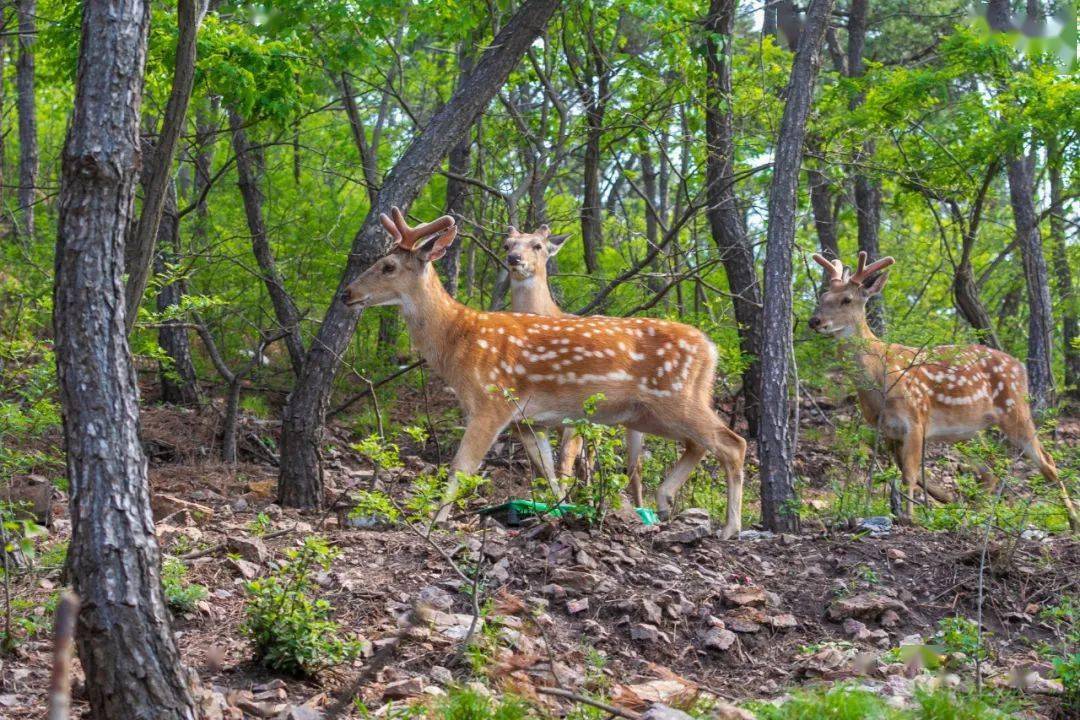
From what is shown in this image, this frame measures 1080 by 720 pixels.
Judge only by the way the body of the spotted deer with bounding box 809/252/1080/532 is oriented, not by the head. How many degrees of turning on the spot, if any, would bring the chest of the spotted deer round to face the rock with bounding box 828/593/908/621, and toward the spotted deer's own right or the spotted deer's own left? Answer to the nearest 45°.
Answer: approximately 45° to the spotted deer's own left

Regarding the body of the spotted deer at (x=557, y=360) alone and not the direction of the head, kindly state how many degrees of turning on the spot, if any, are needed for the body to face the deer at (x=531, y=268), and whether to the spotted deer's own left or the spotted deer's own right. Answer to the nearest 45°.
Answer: approximately 90° to the spotted deer's own right

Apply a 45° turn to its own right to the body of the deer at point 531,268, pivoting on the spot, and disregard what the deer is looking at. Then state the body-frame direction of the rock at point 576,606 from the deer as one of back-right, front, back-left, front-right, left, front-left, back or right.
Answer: left

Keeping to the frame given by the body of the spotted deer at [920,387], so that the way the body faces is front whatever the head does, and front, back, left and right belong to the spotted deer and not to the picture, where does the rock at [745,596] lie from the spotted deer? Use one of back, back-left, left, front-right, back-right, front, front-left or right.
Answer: front-left

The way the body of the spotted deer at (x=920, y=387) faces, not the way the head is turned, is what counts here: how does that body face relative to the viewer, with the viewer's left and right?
facing the viewer and to the left of the viewer

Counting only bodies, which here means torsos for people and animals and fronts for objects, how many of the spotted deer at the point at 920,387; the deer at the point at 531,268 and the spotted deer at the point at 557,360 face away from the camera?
0

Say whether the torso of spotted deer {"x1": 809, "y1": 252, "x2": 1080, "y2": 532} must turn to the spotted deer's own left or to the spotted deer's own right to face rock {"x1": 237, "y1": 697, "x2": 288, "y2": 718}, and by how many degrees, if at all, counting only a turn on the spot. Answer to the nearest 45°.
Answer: approximately 45° to the spotted deer's own left

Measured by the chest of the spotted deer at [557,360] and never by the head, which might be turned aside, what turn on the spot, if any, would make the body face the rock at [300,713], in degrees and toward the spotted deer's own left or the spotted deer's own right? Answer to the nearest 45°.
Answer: approximately 90° to the spotted deer's own left

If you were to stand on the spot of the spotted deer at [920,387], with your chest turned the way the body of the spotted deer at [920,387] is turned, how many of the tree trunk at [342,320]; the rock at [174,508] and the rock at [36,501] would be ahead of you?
3

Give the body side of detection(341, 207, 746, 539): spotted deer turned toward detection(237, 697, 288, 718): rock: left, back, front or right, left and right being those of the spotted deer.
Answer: left

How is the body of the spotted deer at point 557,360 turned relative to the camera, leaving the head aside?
to the viewer's left

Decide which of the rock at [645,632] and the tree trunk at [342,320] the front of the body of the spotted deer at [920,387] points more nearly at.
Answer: the tree trunk

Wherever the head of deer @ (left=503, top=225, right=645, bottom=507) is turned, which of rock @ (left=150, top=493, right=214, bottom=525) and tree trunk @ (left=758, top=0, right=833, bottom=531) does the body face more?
the rock

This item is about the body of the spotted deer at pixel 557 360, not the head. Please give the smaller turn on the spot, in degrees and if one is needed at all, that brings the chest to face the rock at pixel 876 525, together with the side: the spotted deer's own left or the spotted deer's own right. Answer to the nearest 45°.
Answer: approximately 135° to the spotted deer's own left

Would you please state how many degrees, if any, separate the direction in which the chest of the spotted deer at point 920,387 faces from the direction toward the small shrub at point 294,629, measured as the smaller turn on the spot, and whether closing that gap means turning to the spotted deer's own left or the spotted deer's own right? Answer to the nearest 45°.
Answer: approximately 45° to the spotted deer's own left

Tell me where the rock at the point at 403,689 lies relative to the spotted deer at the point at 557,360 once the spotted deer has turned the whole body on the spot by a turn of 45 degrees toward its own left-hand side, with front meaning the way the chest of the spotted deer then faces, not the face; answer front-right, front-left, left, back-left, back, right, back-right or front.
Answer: front-left
